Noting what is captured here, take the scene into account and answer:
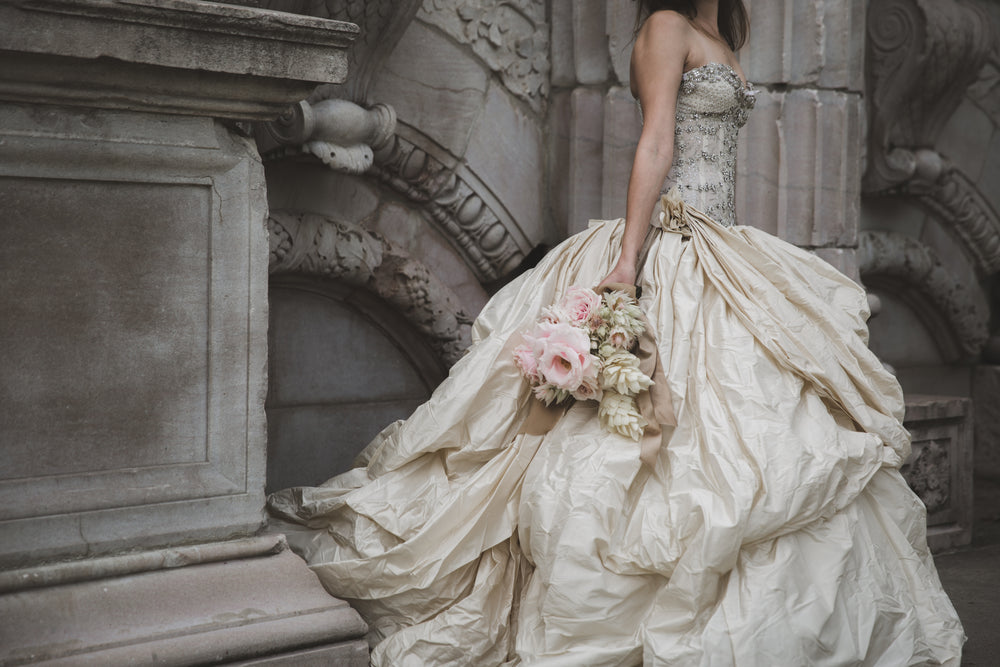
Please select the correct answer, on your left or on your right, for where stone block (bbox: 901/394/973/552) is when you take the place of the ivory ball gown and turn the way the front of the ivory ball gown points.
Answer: on your left

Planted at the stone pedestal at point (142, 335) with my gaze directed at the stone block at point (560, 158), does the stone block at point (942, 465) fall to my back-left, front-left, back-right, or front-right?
front-right

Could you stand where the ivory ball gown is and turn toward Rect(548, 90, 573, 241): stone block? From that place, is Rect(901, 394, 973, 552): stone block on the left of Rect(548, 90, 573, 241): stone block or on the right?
right

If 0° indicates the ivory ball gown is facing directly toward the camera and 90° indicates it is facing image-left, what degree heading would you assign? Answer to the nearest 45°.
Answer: approximately 315°

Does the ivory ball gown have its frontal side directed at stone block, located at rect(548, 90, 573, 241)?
no

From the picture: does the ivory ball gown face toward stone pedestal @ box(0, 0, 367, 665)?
no
